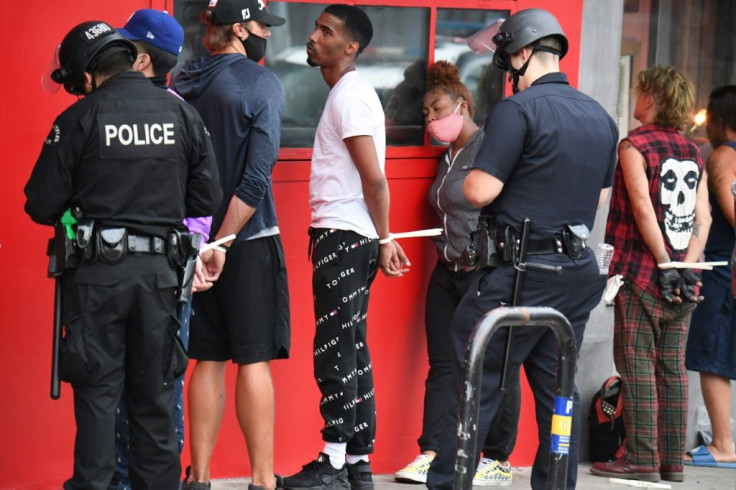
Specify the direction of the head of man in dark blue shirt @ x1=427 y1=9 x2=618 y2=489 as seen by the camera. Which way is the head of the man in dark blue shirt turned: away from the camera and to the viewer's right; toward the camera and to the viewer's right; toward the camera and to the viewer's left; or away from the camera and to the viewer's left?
away from the camera and to the viewer's left

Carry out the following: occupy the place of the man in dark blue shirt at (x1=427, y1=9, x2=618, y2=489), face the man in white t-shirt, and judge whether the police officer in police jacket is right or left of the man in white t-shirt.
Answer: left

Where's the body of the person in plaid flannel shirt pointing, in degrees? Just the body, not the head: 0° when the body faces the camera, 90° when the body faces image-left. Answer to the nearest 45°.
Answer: approximately 135°

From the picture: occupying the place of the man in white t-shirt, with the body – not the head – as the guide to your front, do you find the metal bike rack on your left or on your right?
on your left

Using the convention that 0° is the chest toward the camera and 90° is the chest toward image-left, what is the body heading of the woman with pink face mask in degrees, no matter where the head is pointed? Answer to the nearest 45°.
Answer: approximately 45°

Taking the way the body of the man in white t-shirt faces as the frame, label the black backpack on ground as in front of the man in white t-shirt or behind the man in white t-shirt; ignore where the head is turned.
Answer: behind

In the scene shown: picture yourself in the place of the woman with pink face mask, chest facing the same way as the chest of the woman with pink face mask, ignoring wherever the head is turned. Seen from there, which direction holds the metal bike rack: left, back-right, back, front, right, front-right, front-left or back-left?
front-left

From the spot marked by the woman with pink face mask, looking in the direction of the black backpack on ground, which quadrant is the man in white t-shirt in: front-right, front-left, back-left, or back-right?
back-left

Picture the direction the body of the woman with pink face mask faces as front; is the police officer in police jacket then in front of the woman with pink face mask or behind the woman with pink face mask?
in front

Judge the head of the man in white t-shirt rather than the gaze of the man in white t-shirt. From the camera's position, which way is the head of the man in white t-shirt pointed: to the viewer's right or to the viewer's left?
to the viewer's left

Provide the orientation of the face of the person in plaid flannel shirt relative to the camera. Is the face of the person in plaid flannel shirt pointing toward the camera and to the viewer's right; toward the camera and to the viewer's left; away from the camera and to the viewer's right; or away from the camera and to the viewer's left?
away from the camera and to the viewer's left

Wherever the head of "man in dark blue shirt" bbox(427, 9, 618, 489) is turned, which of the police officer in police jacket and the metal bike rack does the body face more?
the police officer in police jacket

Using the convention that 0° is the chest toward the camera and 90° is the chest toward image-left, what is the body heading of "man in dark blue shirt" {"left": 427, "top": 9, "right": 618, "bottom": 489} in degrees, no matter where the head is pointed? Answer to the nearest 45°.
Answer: approximately 135°
